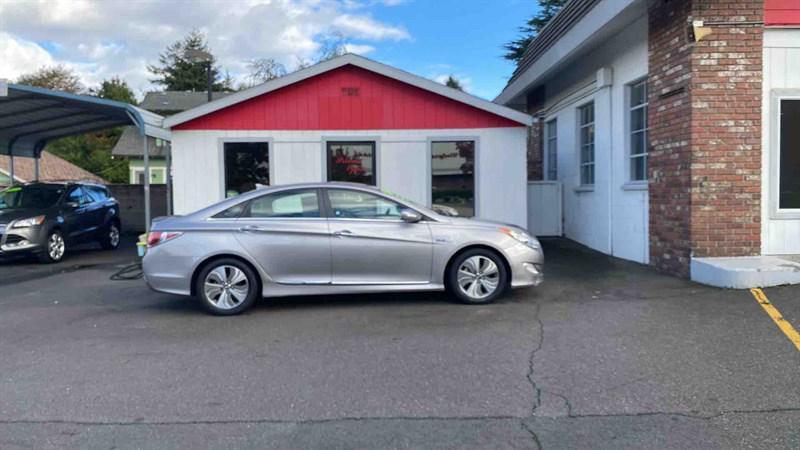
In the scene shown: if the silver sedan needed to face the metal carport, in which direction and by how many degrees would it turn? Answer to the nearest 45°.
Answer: approximately 135° to its left

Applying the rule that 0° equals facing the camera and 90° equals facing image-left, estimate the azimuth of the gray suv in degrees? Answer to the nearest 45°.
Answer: approximately 45°

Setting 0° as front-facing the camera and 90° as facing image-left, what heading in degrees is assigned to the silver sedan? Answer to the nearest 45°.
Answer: approximately 270°

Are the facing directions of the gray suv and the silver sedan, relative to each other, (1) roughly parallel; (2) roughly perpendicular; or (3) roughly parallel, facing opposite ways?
roughly perpendicular

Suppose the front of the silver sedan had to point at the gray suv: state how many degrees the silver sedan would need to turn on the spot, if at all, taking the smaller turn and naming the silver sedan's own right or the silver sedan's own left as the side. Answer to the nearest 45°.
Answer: approximately 135° to the silver sedan's own left

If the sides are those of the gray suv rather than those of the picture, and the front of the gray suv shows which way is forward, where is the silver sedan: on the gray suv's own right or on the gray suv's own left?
on the gray suv's own left

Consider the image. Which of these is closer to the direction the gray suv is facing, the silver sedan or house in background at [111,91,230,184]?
the silver sedan

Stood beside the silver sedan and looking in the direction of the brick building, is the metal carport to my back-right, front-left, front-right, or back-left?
back-left

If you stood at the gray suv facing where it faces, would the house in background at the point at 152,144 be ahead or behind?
behind

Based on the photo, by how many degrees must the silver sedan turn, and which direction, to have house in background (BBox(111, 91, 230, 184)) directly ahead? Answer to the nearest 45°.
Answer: approximately 90° to its left

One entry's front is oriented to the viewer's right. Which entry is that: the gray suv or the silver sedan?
the silver sedan

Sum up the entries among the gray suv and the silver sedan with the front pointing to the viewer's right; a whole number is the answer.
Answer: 1
